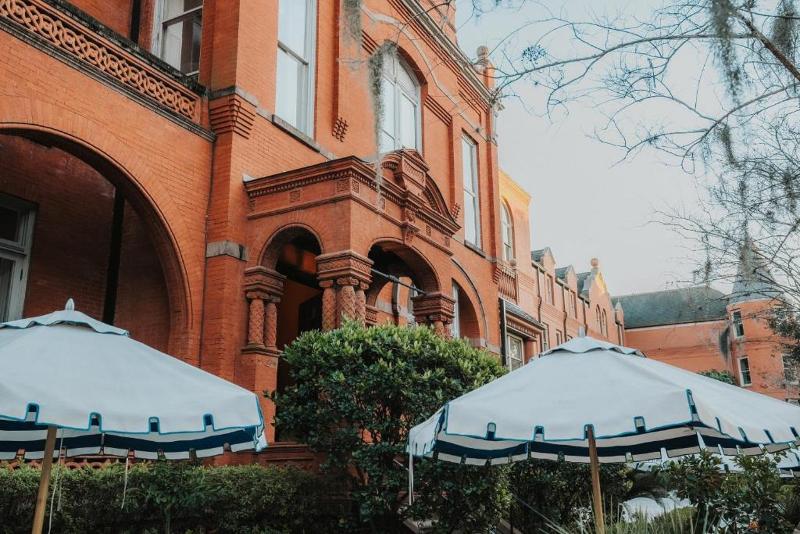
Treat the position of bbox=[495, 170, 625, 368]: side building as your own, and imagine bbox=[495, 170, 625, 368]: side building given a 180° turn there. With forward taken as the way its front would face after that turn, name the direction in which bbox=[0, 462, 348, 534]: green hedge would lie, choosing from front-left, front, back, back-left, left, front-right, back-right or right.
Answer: back-left

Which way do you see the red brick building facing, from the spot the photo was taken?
facing the viewer and to the right of the viewer

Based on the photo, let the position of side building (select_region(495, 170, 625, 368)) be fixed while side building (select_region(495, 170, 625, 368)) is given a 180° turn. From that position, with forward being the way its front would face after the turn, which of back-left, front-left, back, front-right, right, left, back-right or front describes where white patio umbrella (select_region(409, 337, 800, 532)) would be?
back-left

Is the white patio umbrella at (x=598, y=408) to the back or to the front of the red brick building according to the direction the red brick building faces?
to the front
